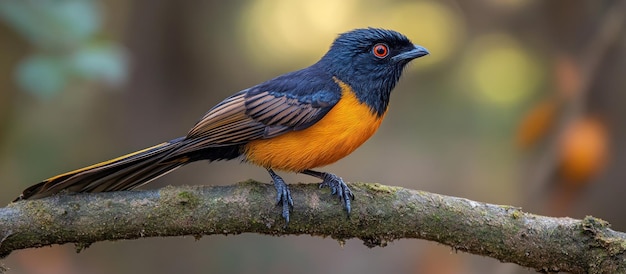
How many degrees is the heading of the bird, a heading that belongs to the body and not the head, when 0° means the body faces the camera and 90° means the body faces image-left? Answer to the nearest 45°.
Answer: approximately 270°
